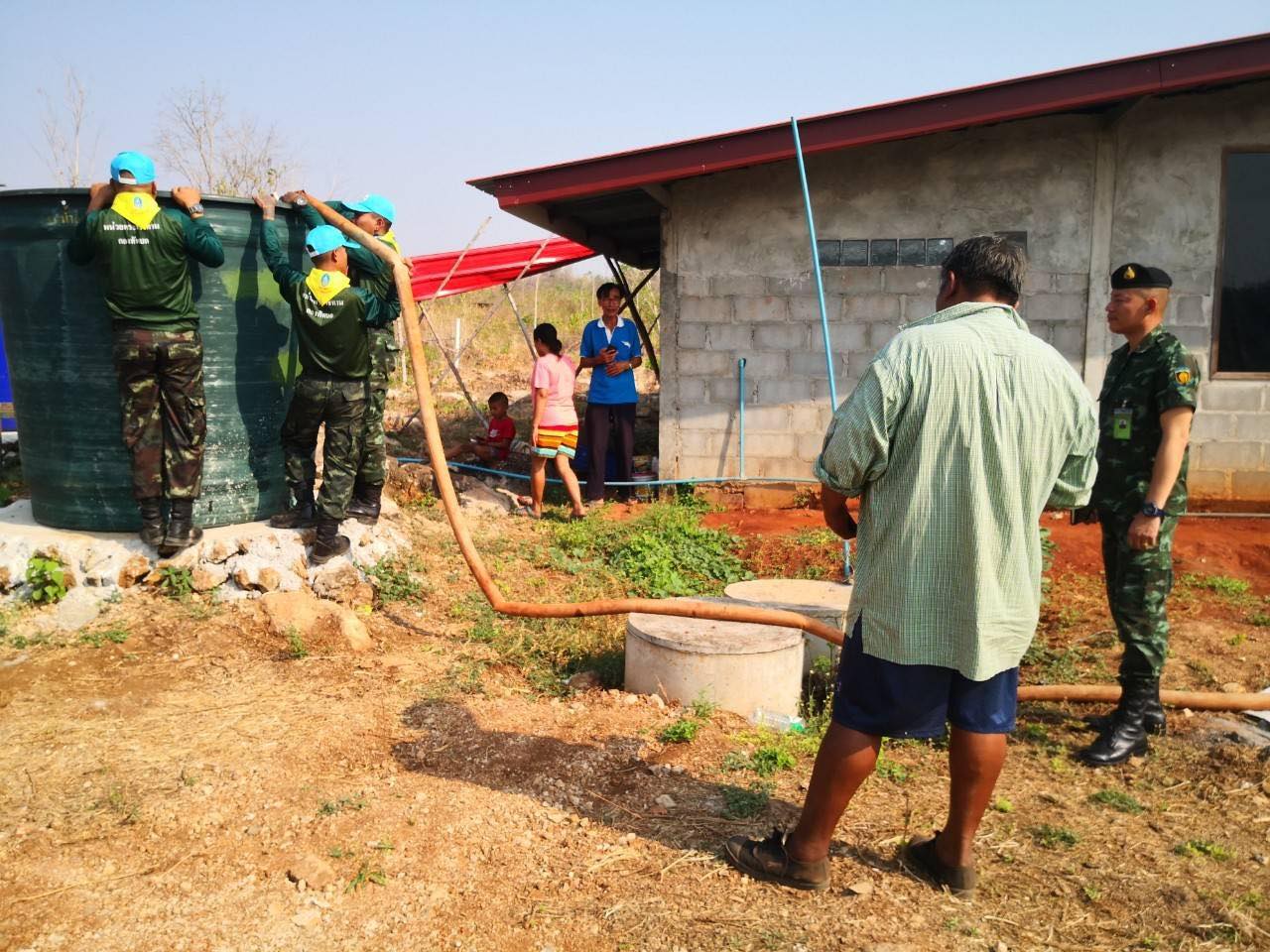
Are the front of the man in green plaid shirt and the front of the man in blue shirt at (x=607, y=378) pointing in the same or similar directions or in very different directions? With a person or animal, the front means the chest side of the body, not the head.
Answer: very different directions

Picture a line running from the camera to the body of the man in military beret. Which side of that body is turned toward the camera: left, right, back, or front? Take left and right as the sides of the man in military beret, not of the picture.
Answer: left

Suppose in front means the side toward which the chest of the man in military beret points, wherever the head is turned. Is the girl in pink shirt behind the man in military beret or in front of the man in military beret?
in front

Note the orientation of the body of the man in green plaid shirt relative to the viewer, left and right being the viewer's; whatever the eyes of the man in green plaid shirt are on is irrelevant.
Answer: facing away from the viewer and to the left of the viewer

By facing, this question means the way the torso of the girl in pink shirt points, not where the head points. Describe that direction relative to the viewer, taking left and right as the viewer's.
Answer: facing away from the viewer and to the left of the viewer

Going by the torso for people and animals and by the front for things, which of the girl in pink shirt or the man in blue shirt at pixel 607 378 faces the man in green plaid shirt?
the man in blue shirt

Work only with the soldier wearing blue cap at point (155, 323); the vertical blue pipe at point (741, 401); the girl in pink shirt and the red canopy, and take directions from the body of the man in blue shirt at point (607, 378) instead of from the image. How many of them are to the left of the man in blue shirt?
1

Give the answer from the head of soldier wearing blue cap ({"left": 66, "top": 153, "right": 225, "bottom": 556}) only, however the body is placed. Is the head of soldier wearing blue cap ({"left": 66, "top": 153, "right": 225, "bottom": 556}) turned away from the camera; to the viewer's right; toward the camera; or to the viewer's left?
away from the camera

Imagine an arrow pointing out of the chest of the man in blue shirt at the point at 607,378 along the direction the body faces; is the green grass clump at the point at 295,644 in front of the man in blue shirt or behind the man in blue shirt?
in front

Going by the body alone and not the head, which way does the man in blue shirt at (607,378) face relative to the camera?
toward the camera

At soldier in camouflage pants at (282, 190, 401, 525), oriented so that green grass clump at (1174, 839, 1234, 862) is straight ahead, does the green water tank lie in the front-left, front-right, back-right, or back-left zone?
back-right

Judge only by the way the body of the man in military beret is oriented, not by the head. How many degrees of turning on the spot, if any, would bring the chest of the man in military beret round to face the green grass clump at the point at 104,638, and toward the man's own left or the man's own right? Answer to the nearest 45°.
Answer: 0° — they already face it

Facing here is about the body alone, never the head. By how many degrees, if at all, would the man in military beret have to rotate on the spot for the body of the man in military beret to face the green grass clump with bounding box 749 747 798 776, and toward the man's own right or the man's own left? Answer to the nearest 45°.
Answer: approximately 45° to the man's own left

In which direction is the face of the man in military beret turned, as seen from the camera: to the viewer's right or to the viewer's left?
to the viewer's left

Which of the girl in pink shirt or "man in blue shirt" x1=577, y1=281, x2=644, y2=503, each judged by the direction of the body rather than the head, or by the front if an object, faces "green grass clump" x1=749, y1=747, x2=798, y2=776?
the man in blue shirt

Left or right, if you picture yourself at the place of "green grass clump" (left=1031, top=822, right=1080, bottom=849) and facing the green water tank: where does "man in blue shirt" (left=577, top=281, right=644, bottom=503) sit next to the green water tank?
right

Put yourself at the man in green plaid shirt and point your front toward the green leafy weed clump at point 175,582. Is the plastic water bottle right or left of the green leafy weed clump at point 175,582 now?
right
